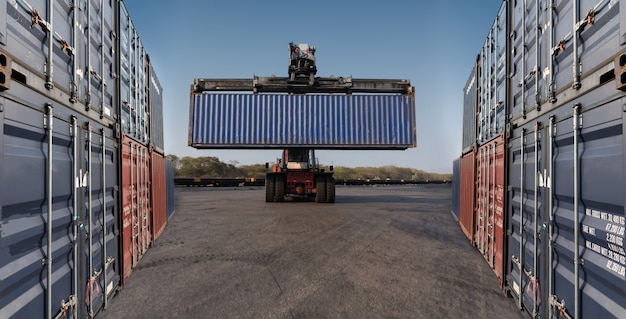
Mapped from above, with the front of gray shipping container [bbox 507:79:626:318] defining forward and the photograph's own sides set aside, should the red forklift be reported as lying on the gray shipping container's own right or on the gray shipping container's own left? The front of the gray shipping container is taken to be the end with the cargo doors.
on the gray shipping container's own right

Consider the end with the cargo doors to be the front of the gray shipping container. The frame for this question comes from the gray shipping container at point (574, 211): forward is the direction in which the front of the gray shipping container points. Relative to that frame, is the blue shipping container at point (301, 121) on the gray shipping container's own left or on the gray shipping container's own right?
on the gray shipping container's own right

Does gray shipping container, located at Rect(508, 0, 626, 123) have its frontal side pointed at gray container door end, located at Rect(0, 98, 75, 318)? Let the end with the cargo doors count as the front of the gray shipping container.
yes

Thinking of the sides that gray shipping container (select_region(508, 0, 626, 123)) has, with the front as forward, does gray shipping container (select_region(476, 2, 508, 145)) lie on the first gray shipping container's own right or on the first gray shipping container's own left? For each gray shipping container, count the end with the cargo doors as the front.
on the first gray shipping container's own right

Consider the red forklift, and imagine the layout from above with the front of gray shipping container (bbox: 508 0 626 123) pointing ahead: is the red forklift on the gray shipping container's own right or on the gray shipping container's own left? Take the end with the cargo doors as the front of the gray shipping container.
on the gray shipping container's own right

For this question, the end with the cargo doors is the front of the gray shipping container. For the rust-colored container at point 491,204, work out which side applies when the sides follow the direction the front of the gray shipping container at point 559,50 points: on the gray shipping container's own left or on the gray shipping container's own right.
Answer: on the gray shipping container's own right

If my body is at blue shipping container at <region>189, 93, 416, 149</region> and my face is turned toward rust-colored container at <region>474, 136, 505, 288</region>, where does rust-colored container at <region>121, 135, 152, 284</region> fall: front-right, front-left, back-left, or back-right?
front-right

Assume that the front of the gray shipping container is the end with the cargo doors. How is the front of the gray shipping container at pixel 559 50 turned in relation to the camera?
facing the viewer and to the left of the viewer
